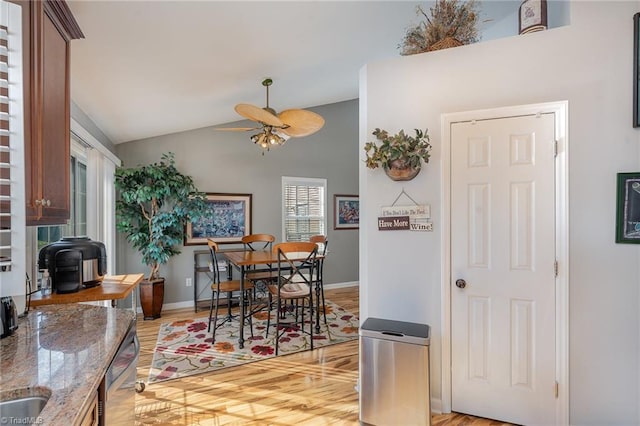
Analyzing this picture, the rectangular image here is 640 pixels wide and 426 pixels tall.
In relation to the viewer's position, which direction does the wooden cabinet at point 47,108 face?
facing the viewer and to the right of the viewer

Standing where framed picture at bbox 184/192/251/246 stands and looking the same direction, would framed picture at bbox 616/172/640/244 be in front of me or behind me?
in front

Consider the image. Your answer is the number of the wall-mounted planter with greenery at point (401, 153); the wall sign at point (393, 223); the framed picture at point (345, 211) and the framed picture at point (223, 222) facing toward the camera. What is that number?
4

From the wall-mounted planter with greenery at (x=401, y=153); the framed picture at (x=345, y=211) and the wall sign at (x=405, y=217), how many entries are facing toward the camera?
3

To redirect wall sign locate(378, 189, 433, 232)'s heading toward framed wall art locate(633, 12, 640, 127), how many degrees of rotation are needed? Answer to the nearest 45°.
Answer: approximately 90° to its left

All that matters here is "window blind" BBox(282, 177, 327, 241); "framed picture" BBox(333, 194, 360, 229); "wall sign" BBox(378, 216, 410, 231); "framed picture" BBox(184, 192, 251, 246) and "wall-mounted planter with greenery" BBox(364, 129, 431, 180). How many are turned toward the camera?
5

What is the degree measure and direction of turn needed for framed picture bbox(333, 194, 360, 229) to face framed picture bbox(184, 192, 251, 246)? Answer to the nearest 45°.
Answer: approximately 45° to its right

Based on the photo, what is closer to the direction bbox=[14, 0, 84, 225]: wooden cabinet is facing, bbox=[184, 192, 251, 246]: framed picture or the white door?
the white door

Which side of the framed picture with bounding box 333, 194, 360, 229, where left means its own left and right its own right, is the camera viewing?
front

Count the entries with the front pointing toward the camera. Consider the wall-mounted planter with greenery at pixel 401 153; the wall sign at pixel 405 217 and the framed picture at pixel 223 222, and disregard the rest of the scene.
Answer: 3

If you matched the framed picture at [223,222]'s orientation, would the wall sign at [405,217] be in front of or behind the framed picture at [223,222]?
in front

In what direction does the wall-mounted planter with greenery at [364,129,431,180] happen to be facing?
toward the camera

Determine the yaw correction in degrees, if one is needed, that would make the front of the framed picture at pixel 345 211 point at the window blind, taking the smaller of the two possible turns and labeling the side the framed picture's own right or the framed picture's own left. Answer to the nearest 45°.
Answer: approximately 45° to the framed picture's own right

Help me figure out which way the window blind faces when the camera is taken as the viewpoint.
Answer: facing the viewer

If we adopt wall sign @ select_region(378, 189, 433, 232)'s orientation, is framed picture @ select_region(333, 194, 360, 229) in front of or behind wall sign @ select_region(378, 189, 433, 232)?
behind
